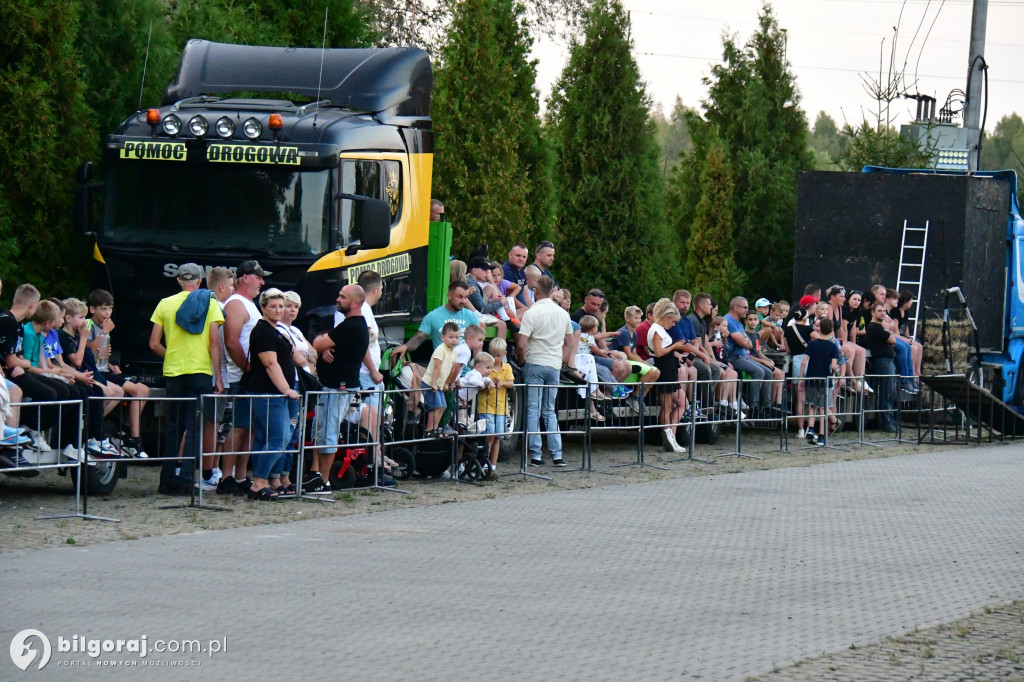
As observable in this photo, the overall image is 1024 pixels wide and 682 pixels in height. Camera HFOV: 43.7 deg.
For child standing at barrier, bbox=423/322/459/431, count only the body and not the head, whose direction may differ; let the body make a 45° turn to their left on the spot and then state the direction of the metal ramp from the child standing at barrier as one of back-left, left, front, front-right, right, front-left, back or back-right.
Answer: front-left
